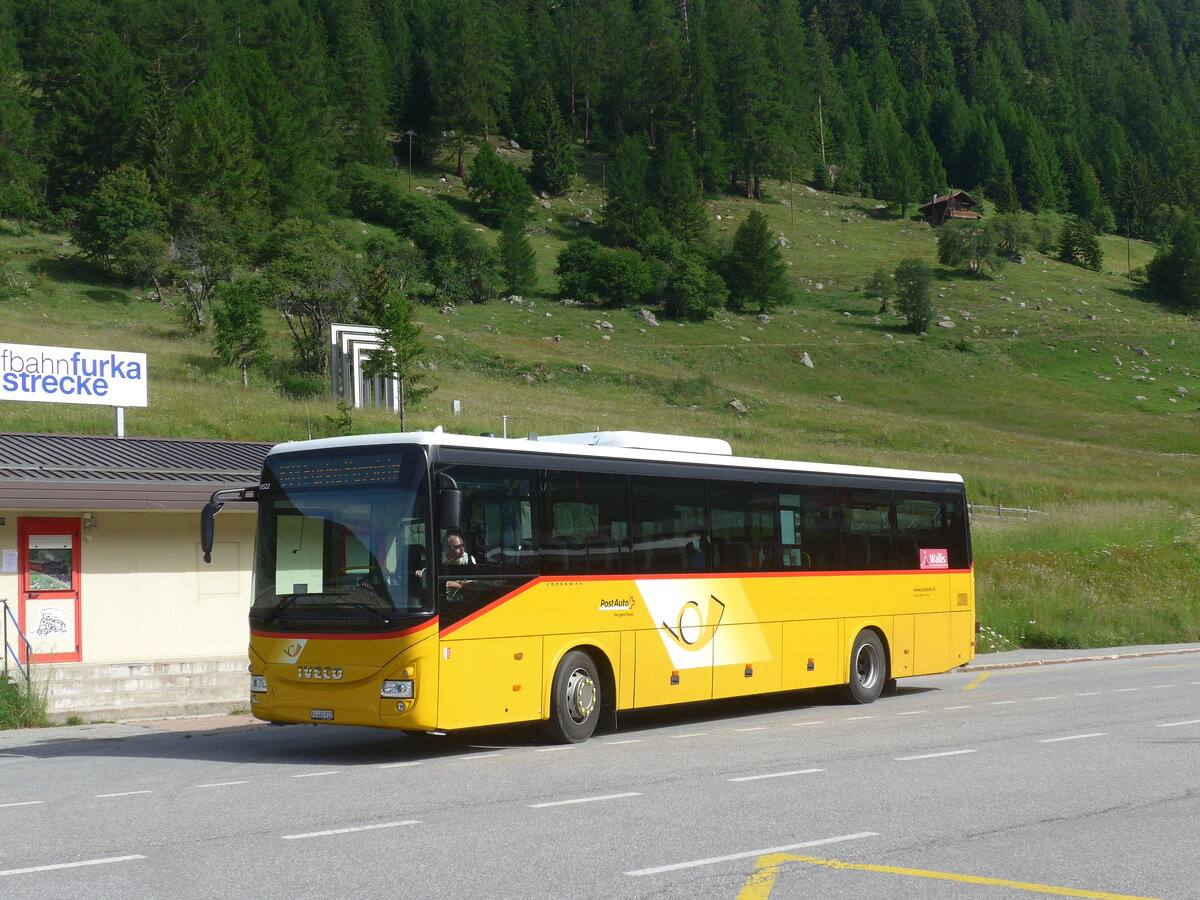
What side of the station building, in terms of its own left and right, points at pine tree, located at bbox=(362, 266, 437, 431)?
back

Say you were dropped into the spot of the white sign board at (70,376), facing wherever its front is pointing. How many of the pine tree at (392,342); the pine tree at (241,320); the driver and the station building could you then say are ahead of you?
2

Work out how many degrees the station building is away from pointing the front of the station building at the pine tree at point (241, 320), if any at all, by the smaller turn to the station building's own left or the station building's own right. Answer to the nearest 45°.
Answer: approximately 180°

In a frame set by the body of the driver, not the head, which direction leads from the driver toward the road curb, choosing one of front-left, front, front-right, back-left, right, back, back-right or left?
back

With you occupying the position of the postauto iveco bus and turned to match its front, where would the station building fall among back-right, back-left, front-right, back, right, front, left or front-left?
right

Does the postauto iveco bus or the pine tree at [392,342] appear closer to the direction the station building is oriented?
the postauto iveco bus

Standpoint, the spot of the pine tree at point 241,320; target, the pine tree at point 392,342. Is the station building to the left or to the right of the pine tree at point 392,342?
right

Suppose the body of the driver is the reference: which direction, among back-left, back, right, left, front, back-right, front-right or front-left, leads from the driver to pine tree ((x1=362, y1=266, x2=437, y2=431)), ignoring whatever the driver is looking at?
back-right

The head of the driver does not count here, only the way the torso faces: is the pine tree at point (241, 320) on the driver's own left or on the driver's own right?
on the driver's own right

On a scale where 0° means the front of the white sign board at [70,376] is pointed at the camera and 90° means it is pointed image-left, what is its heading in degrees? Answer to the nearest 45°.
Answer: approximately 0°

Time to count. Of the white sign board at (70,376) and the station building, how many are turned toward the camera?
2
